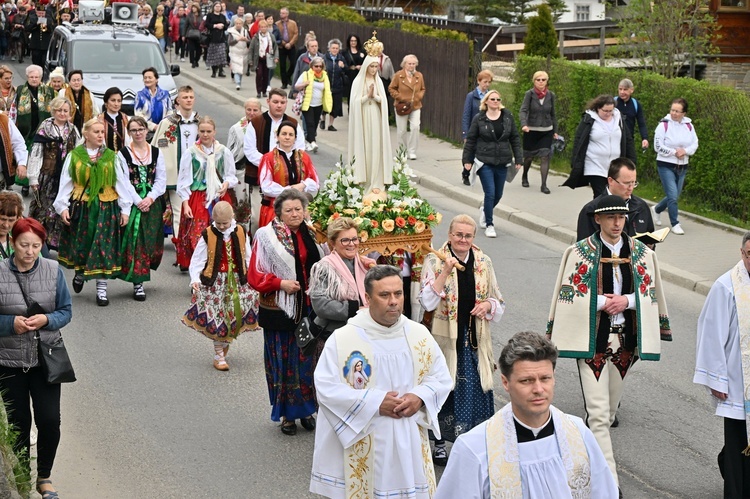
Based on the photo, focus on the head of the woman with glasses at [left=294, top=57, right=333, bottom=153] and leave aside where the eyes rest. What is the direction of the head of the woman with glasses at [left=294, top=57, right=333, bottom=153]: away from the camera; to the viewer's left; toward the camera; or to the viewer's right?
toward the camera

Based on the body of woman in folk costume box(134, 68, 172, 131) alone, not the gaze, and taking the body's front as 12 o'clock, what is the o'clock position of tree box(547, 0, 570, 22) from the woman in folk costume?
The tree is roughly at 7 o'clock from the woman in folk costume.

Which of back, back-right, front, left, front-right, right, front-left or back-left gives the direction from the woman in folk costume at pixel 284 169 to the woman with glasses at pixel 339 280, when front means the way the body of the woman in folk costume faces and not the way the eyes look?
front

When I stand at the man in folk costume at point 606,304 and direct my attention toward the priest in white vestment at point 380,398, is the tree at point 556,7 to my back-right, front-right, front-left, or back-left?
back-right

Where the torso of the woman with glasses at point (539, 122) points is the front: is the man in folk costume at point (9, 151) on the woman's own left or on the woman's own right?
on the woman's own right

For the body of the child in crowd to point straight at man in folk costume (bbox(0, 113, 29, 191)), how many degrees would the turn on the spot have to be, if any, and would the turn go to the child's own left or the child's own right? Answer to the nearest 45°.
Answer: approximately 135° to the child's own right

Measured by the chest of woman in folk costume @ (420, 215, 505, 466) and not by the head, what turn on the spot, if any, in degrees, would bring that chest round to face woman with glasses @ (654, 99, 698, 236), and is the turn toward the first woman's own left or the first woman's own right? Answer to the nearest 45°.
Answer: approximately 180°

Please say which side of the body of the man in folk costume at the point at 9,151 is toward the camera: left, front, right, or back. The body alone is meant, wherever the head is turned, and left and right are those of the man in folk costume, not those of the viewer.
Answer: front

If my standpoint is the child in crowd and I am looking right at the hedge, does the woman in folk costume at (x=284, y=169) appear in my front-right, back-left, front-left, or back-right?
front-left

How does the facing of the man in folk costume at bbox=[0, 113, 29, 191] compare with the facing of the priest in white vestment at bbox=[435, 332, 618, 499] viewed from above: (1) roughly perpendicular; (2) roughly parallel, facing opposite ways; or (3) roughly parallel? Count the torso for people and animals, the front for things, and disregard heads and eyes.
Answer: roughly parallel

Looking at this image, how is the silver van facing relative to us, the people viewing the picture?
facing the viewer

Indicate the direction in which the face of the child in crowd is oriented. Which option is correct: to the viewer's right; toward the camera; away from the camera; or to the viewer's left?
toward the camera

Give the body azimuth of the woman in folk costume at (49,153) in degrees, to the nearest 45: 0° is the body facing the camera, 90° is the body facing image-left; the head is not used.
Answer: approximately 0°

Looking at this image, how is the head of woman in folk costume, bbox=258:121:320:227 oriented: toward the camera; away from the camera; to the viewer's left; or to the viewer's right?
toward the camera

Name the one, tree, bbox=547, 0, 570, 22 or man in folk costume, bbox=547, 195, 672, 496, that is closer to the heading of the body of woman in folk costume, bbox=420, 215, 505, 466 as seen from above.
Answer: the man in folk costume

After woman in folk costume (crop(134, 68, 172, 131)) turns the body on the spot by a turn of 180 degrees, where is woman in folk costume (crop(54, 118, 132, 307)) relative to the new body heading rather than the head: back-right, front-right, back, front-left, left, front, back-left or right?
back

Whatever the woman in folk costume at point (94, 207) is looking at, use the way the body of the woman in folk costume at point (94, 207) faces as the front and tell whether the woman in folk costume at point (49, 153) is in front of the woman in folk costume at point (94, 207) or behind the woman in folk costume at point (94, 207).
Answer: behind

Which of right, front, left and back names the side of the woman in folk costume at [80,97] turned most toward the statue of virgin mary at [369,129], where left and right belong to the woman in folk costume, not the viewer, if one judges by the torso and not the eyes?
left

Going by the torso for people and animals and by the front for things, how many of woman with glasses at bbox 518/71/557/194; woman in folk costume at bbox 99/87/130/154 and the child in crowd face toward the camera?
3

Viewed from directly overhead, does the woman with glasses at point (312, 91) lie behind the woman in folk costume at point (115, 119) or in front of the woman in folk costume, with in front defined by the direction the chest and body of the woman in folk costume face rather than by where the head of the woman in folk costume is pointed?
behind
